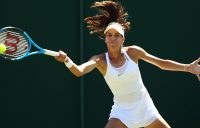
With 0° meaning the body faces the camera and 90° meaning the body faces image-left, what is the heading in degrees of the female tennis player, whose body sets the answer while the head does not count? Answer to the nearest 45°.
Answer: approximately 0°

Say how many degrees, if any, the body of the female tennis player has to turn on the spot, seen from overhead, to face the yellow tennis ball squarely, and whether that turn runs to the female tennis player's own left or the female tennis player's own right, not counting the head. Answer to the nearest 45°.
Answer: approximately 90° to the female tennis player's own right
